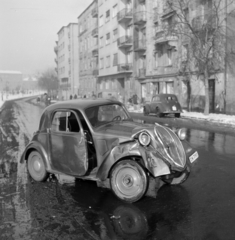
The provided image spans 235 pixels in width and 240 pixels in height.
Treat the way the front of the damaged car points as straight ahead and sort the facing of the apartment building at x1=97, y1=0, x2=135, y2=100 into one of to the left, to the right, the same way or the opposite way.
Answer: to the right

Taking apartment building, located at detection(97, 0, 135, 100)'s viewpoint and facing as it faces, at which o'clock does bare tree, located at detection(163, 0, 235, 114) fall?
The bare tree is roughly at 10 o'clock from the apartment building.

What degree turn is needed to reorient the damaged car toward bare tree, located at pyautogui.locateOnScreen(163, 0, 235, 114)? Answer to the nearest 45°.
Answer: approximately 90° to its left

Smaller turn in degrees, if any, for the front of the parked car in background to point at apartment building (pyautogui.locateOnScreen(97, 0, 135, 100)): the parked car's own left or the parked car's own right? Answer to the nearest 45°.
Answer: approximately 45° to the parked car's own right

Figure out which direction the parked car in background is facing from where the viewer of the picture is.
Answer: facing away from the viewer and to the left of the viewer

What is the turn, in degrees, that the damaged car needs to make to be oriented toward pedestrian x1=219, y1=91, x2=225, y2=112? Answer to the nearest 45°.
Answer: approximately 90° to its left

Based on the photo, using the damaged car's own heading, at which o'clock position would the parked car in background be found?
The parked car in background is roughly at 8 o'clock from the damaged car.

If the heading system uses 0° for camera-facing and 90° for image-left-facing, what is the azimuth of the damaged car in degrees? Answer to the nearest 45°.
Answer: approximately 315°
